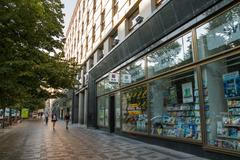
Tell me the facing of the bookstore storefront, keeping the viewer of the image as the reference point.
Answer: facing the viewer and to the left of the viewer

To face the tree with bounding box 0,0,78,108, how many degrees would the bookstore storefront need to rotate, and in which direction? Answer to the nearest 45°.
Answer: approximately 45° to its right
